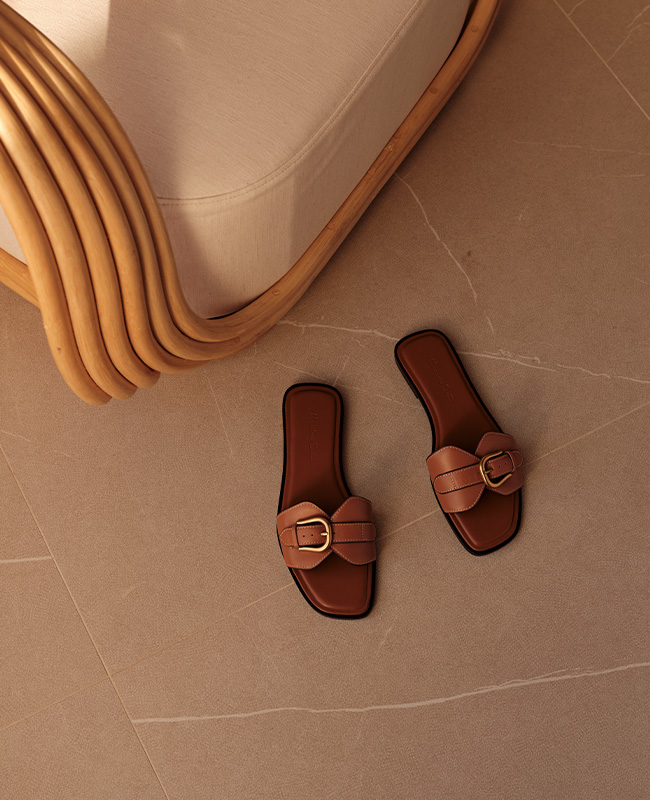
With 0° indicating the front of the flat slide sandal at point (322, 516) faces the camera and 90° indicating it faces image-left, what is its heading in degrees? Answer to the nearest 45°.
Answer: approximately 0°
